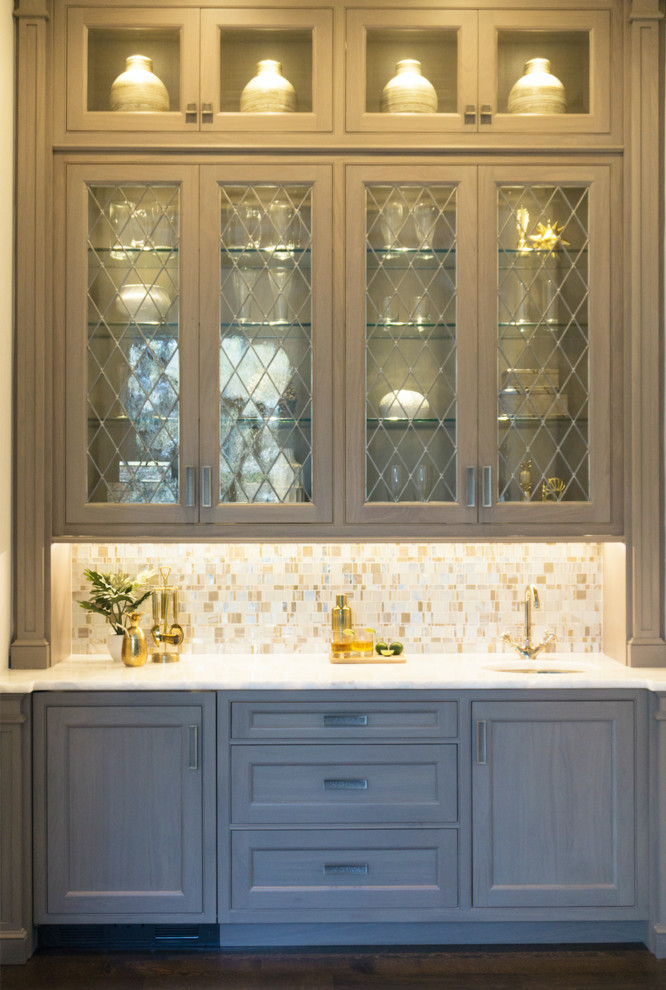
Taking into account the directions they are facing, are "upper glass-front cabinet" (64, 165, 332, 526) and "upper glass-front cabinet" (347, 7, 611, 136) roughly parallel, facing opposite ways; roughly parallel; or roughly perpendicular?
roughly parallel

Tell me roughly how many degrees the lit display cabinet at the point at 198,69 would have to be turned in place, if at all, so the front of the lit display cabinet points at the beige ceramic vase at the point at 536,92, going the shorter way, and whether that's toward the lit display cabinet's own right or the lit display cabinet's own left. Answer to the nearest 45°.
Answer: approximately 90° to the lit display cabinet's own left

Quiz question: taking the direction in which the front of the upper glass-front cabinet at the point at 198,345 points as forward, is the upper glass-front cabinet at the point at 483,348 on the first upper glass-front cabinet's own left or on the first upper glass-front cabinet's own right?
on the first upper glass-front cabinet's own left

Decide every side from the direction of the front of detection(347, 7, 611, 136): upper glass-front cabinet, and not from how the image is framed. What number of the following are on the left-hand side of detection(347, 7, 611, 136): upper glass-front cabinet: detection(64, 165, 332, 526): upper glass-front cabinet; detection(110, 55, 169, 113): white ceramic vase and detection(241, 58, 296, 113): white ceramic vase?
0

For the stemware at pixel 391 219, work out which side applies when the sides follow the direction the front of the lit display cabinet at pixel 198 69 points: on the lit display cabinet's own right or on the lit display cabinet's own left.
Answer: on the lit display cabinet's own left

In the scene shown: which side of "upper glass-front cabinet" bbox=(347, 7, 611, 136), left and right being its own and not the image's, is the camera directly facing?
front

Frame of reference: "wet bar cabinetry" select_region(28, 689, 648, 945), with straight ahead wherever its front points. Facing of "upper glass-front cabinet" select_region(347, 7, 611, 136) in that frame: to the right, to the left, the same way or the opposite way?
the same way

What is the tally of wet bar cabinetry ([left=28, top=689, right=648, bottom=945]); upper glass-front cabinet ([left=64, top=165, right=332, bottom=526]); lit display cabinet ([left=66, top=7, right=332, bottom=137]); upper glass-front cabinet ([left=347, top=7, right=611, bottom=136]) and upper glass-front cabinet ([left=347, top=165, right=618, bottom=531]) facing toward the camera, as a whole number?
5

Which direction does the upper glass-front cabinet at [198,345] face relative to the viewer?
toward the camera

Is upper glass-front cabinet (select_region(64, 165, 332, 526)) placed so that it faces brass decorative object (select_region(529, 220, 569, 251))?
no

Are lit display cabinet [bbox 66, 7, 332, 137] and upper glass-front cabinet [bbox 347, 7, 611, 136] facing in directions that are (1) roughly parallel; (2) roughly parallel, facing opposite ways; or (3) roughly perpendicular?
roughly parallel

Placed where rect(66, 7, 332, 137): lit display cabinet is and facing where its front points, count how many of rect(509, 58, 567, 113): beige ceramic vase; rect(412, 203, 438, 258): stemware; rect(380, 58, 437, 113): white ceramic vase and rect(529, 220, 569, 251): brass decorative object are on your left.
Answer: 4

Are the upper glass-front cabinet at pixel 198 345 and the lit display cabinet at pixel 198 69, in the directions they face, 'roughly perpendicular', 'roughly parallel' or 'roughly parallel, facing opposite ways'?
roughly parallel

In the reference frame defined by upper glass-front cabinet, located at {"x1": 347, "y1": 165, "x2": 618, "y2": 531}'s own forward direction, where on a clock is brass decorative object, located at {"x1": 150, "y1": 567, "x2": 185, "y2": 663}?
The brass decorative object is roughly at 3 o'clock from the upper glass-front cabinet.

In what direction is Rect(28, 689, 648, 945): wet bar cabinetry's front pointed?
toward the camera
